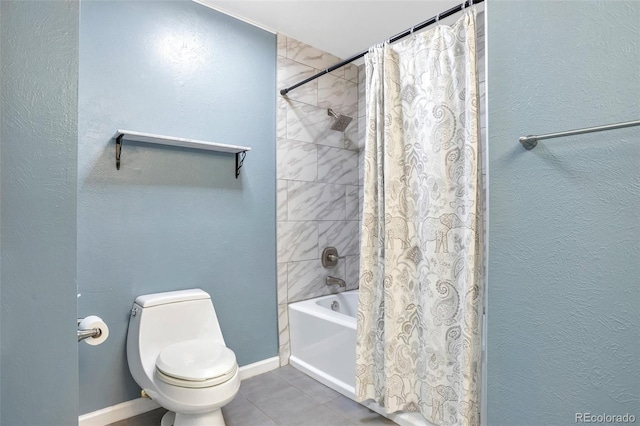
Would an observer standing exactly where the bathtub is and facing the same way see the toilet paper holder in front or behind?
in front

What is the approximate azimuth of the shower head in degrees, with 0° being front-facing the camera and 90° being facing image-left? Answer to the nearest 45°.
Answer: approximately 315°

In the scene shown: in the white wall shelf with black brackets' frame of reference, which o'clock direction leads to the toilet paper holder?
The toilet paper holder is roughly at 2 o'clock from the white wall shelf with black brackets.

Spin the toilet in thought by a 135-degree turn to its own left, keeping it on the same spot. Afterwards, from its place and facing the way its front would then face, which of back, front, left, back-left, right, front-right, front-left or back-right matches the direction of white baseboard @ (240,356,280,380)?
front-right

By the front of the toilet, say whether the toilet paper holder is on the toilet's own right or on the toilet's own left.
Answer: on the toilet's own right

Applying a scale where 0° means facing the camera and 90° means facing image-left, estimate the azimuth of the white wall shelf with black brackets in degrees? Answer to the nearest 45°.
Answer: approximately 315°
